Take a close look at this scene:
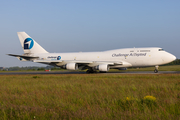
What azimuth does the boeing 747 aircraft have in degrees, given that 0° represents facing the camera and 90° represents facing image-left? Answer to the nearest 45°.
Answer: approximately 270°
